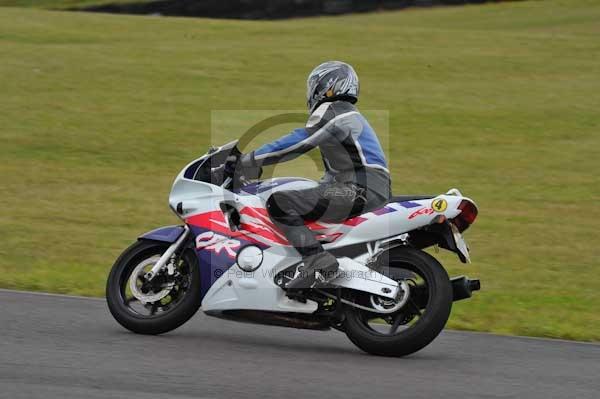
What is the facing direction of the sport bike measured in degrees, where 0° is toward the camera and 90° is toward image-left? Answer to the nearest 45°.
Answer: approximately 90°

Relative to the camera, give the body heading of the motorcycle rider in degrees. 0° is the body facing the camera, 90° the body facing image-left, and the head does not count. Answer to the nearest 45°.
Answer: approximately 90°
